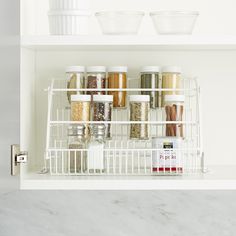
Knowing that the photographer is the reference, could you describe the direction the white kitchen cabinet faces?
facing the viewer

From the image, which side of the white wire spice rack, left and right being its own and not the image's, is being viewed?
front
